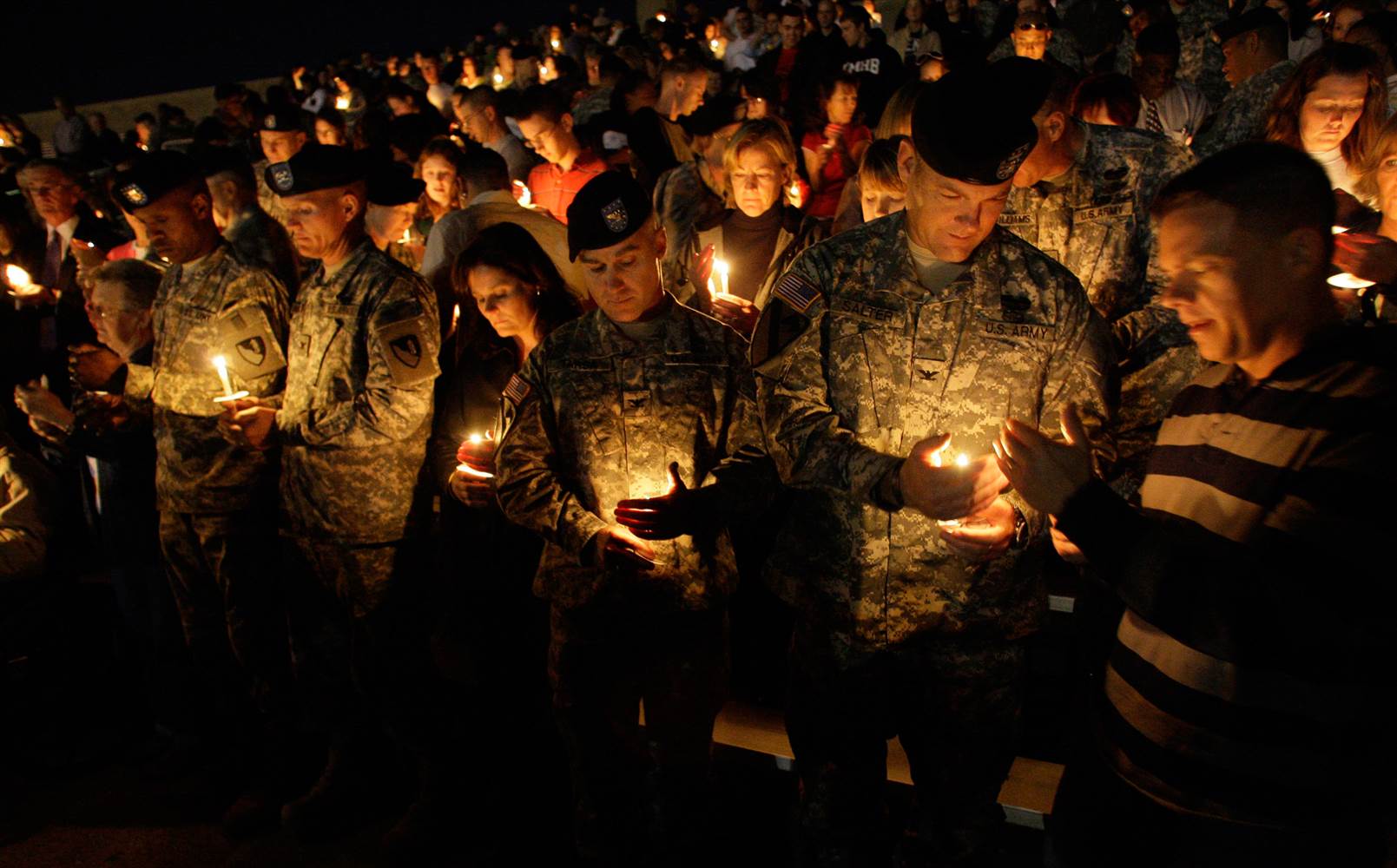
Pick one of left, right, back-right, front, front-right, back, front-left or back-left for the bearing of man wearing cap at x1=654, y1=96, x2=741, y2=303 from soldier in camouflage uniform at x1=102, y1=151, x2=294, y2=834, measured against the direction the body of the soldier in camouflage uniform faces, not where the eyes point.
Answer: back-left

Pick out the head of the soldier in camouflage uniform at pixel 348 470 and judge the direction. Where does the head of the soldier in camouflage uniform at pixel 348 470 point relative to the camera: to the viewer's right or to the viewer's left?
to the viewer's left

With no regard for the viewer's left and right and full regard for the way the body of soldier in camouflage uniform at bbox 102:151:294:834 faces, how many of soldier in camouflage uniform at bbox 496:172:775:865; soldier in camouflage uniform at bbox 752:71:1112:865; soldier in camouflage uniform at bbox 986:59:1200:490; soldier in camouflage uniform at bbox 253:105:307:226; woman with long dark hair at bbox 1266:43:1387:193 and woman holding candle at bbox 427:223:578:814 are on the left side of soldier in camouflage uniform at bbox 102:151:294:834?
5

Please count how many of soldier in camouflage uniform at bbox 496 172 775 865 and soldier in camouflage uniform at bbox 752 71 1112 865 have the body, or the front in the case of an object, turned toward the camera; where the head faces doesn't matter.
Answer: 2

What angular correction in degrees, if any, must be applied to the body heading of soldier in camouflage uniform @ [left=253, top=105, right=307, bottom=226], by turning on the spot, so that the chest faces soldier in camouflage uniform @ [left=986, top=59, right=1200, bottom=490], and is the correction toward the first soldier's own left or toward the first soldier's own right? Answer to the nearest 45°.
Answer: approximately 90° to the first soldier's own left

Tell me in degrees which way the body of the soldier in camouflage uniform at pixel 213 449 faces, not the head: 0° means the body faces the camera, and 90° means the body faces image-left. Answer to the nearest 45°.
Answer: approximately 45°

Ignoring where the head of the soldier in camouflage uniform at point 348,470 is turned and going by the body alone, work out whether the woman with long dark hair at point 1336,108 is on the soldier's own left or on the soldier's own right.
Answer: on the soldier's own left

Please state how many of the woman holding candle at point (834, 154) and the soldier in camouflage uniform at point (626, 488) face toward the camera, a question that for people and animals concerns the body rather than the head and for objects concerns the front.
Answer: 2

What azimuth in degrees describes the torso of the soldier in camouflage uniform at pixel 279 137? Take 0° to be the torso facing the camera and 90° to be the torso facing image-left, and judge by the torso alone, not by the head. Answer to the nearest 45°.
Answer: approximately 45°

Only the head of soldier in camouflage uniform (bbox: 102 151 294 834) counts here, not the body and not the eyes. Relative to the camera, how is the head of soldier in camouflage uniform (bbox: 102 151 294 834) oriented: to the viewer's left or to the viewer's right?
to the viewer's left
